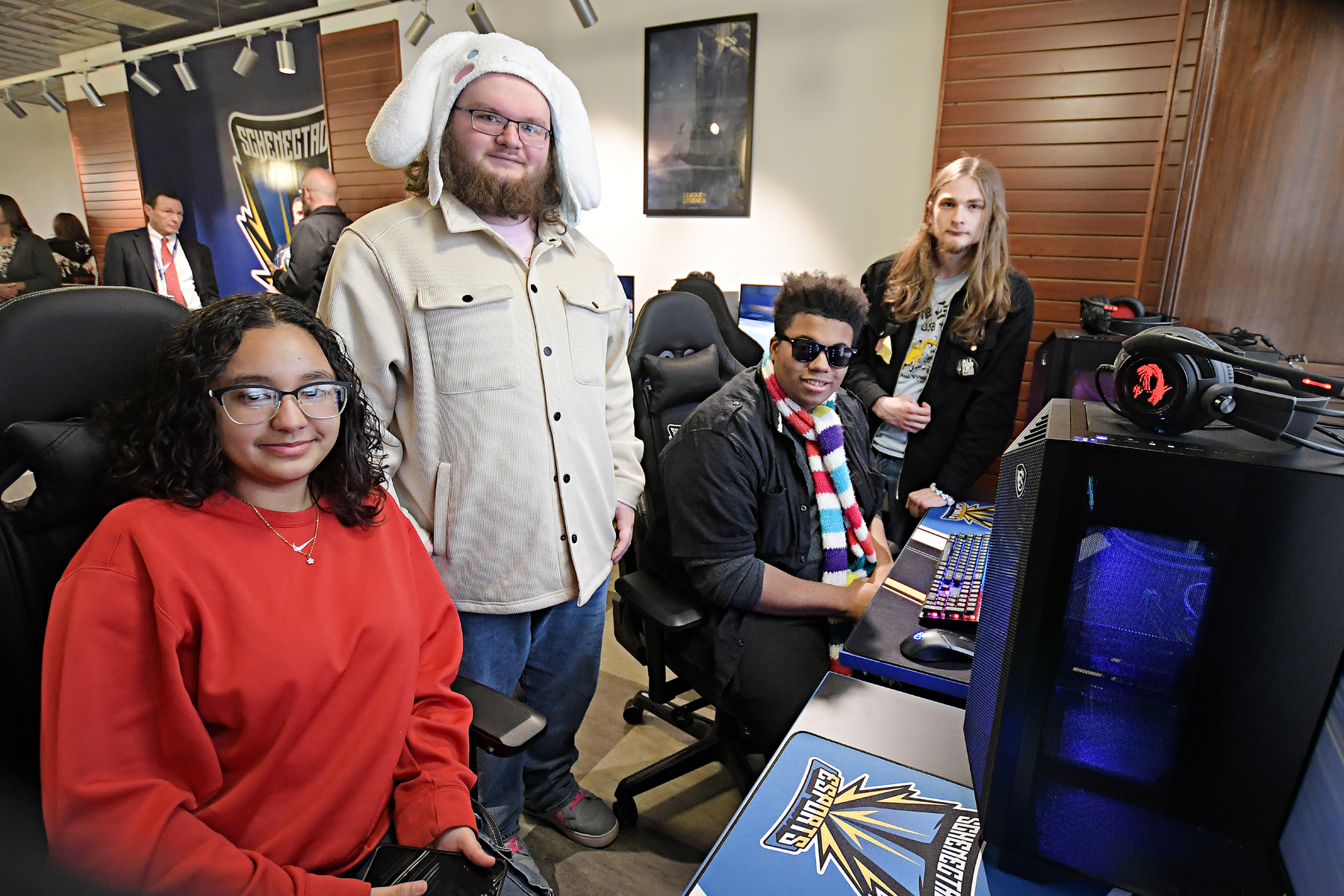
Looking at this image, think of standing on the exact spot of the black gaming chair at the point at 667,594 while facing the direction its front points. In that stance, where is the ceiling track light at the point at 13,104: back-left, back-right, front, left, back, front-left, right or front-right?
back

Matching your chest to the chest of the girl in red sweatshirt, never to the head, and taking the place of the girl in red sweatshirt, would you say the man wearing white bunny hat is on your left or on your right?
on your left

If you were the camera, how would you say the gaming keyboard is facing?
facing to the left of the viewer

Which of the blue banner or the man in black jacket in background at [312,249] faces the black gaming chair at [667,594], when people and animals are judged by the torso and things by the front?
the blue banner

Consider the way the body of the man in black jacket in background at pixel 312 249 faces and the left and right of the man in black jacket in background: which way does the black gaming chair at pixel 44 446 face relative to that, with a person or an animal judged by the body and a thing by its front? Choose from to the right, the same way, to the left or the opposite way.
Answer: the opposite way

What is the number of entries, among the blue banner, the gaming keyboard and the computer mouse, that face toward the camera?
1

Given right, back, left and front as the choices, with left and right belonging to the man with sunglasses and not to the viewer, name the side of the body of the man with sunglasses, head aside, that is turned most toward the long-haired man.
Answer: left

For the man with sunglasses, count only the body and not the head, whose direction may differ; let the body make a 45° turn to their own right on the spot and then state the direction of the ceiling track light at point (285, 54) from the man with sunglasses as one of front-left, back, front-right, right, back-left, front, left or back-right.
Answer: back-right

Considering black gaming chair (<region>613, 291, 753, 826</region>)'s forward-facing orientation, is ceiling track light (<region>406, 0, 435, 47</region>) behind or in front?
behind

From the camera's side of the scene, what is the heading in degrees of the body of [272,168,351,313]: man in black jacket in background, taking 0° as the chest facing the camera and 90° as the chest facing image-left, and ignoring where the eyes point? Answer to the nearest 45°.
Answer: approximately 135°

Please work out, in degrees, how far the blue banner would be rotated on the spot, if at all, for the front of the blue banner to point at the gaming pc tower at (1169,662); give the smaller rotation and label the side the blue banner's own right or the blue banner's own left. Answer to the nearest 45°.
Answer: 0° — it already faces it

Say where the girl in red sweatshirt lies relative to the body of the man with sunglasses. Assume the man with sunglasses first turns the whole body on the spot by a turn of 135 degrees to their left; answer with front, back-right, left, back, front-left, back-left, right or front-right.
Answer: back-left

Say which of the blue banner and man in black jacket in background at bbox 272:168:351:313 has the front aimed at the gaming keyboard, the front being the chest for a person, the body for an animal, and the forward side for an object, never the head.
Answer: the blue banner
